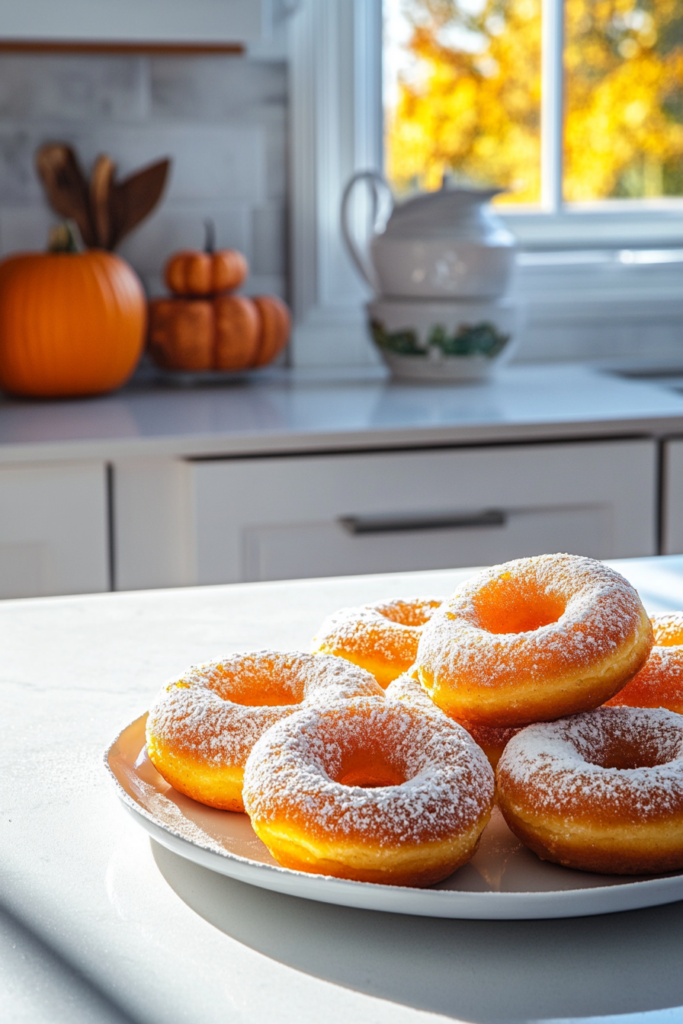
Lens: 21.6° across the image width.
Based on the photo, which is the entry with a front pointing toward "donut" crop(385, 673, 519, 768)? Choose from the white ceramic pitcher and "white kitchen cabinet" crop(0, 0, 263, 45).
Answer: the white kitchen cabinet

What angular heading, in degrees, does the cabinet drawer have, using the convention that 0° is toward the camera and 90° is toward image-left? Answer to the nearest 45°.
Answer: approximately 0°

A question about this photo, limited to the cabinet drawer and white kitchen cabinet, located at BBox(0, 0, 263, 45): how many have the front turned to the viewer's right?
0

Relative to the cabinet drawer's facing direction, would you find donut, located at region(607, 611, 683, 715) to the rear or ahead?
ahead

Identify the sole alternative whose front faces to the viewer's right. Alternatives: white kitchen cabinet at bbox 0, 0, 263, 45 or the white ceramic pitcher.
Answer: the white ceramic pitcher

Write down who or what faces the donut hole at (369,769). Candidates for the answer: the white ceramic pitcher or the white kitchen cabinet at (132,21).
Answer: the white kitchen cabinet

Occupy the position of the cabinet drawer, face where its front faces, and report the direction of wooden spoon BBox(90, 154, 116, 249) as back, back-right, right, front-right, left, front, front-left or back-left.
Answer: back-right

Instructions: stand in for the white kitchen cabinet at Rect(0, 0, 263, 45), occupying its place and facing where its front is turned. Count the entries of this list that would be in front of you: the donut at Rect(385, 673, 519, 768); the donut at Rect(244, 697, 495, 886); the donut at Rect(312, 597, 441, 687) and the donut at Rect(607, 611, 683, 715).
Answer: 4

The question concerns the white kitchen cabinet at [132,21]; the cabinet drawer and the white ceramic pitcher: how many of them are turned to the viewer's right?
1

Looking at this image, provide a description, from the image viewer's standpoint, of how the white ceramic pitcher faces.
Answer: facing to the right of the viewer

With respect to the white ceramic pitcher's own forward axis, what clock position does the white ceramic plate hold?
The white ceramic plate is roughly at 3 o'clock from the white ceramic pitcher.
